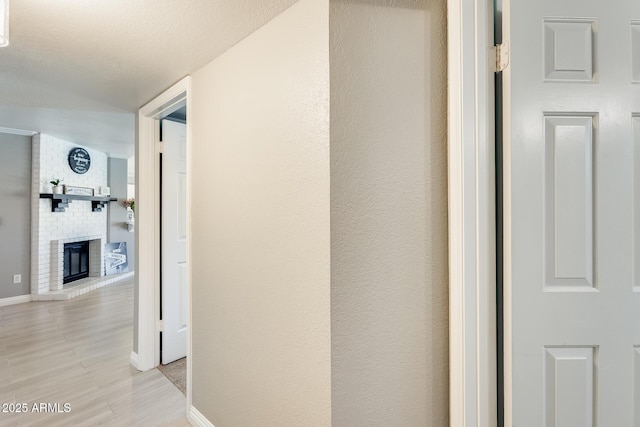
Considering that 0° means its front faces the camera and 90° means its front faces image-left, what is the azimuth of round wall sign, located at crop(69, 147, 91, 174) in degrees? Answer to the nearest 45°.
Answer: approximately 315°

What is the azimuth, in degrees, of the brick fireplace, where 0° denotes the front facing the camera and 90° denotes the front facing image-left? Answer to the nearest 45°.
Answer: approximately 315°
